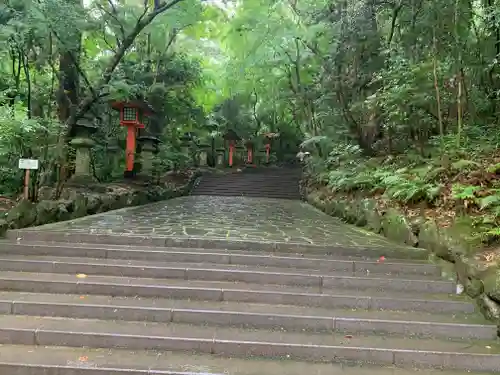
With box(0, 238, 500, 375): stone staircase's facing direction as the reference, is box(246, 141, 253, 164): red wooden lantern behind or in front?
behind

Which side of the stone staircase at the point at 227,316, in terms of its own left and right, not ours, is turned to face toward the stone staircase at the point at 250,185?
back

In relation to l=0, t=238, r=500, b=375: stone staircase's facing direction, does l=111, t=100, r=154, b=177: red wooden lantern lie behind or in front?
behind

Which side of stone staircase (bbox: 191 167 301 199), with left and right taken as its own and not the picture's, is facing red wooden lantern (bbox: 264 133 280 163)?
back

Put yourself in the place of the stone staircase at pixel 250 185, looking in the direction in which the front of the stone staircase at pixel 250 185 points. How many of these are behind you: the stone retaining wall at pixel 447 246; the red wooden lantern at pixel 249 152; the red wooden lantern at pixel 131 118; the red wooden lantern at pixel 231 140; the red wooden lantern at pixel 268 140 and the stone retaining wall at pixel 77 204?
3

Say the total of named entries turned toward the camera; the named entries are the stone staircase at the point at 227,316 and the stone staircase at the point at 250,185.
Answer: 2

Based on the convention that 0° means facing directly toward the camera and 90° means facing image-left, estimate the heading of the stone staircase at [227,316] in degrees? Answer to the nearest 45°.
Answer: approximately 0°

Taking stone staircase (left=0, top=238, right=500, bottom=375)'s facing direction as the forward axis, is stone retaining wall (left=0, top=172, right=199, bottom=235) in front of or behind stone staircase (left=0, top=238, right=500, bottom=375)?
behind

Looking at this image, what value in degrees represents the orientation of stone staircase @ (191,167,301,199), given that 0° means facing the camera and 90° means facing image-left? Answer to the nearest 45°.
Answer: approximately 0°

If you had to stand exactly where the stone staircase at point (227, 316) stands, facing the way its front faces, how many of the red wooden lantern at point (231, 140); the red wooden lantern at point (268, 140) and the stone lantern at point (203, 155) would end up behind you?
3

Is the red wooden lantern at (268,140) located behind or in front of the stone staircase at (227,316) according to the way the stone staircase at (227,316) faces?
behind
